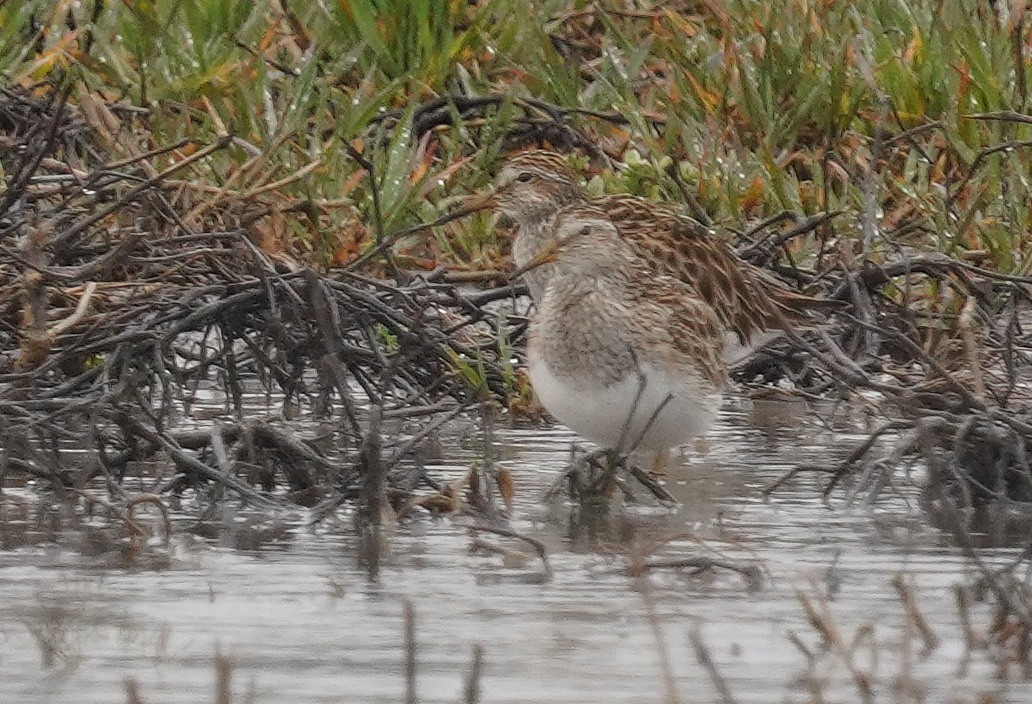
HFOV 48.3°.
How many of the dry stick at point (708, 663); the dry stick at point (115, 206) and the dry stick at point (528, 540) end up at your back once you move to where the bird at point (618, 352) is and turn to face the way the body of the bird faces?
0

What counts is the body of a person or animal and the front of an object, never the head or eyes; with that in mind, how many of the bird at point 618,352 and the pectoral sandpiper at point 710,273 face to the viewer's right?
0

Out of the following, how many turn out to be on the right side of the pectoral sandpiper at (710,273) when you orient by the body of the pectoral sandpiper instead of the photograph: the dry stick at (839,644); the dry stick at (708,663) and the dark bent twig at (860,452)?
0

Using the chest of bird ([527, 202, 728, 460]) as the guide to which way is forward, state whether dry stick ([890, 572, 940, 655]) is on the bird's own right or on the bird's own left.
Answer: on the bird's own left

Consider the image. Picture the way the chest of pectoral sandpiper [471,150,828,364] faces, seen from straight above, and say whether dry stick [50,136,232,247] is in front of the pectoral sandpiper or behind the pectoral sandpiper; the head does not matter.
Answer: in front

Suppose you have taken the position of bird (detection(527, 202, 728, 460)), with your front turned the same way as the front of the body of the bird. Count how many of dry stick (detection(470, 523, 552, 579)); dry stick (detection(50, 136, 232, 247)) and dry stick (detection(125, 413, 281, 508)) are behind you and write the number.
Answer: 0

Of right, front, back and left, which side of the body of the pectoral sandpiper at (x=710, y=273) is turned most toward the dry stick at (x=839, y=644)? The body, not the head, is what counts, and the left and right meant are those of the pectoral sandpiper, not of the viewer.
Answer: left

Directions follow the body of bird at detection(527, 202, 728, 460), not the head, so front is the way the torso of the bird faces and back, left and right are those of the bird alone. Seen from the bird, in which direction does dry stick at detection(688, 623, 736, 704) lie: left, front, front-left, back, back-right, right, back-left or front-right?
front-left

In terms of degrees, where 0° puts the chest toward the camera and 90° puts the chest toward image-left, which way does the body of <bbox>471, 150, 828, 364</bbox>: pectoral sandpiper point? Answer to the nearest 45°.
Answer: approximately 90°

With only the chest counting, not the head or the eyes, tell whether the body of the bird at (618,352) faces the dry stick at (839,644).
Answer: no

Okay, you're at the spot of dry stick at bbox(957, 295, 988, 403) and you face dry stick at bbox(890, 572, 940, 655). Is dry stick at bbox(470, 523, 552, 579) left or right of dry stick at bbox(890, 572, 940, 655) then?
right

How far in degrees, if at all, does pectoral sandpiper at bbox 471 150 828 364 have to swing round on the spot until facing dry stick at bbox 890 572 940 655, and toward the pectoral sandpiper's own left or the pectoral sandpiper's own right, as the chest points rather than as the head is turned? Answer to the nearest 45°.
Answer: approximately 90° to the pectoral sandpiper's own left

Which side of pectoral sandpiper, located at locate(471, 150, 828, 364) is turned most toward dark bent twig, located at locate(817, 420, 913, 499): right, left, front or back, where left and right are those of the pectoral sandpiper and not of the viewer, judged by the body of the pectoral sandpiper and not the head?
left

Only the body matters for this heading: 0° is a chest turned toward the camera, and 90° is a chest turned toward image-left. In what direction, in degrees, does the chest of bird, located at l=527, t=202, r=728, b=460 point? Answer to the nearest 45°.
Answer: approximately 45°

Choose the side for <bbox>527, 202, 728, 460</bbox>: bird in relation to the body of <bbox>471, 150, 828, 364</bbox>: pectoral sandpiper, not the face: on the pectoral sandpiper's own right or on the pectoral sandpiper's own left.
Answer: on the pectoral sandpiper's own left

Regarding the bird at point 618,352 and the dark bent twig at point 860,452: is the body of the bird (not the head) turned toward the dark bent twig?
no
